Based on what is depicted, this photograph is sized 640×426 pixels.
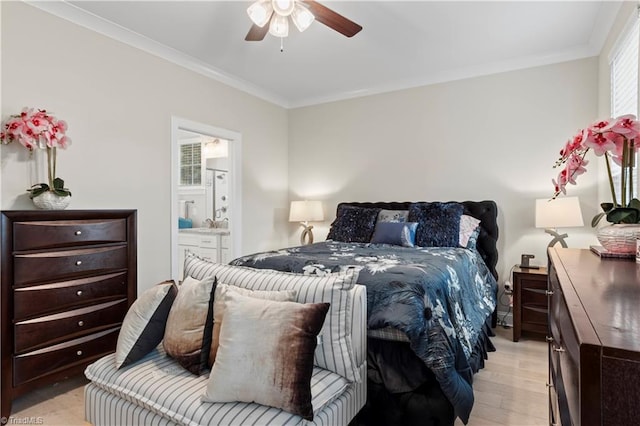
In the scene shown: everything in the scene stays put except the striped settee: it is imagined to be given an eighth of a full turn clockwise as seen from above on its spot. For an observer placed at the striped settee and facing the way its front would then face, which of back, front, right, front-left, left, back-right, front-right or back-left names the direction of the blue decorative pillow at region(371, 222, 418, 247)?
back-right

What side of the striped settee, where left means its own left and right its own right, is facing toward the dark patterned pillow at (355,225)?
back

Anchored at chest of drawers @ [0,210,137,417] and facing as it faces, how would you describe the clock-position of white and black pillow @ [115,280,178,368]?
The white and black pillow is roughly at 1 o'clock from the chest of drawers.

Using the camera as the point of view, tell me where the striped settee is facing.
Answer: facing the viewer and to the left of the viewer

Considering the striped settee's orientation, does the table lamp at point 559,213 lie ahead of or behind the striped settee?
behind

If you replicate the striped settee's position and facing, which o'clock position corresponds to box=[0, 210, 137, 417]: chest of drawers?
The chest of drawers is roughly at 3 o'clock from the striped settee.

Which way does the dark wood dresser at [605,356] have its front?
to the viewer's left

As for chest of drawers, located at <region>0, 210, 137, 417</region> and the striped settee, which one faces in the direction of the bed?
the chest of drawers

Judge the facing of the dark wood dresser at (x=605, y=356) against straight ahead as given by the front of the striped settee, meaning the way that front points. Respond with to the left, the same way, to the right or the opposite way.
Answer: to the right

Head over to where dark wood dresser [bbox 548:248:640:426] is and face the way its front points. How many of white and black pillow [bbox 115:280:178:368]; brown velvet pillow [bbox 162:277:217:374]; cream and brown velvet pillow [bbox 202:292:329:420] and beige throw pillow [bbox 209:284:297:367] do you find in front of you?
4

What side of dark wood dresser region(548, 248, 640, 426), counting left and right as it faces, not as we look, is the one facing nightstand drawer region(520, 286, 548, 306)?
right

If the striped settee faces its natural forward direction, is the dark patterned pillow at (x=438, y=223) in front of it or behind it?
behind

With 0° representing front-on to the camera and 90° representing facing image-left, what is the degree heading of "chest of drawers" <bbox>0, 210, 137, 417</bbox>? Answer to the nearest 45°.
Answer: approximately 315°

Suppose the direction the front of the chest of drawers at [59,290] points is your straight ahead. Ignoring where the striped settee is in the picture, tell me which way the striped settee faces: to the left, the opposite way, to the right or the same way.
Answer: to the right

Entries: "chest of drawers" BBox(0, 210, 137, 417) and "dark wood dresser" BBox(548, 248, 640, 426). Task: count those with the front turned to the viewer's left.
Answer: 1

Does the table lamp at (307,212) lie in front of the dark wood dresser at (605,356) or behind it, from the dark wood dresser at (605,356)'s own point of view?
in front
